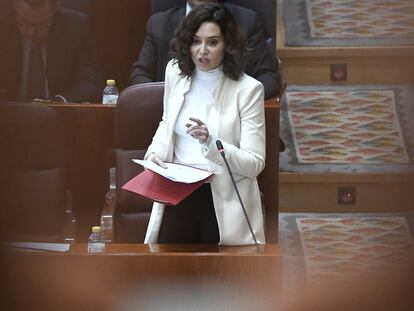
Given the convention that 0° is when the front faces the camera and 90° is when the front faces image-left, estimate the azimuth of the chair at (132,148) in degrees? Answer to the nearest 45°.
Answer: approximately 0°
